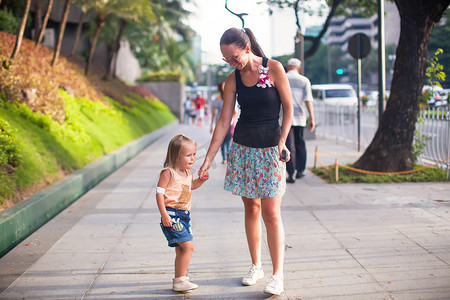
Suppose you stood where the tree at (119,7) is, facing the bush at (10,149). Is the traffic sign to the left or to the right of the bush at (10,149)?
left

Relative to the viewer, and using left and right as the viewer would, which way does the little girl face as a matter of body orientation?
facing the viewer and to the right of the viewer

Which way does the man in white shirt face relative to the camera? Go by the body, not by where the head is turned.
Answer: away from the camera

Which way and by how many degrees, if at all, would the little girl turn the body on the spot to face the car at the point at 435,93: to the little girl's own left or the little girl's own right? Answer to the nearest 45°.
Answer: approximately 90° to the little girl's own left

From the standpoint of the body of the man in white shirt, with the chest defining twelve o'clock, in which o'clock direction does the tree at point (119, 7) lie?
The tree is roughly at 11 o'clock from the man in white shirt.

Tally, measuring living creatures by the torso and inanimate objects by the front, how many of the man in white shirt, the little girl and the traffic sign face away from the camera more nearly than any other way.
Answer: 2

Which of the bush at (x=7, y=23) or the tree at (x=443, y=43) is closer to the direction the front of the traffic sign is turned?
the tree

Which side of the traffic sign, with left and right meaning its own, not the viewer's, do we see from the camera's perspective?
back

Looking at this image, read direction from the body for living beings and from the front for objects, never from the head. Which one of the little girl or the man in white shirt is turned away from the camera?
the man in white shirt

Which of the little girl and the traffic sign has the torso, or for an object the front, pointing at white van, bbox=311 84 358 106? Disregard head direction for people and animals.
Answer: the traffic sign

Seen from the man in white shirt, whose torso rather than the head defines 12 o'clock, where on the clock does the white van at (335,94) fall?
The white van is roughly at 12 o'clock from the man in white shirt.

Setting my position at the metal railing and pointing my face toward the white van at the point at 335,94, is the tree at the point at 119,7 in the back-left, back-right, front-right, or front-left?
front-left

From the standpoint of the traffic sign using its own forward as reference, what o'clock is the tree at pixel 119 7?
The tree is roughly at 10 o'clock from the traffic sign.
